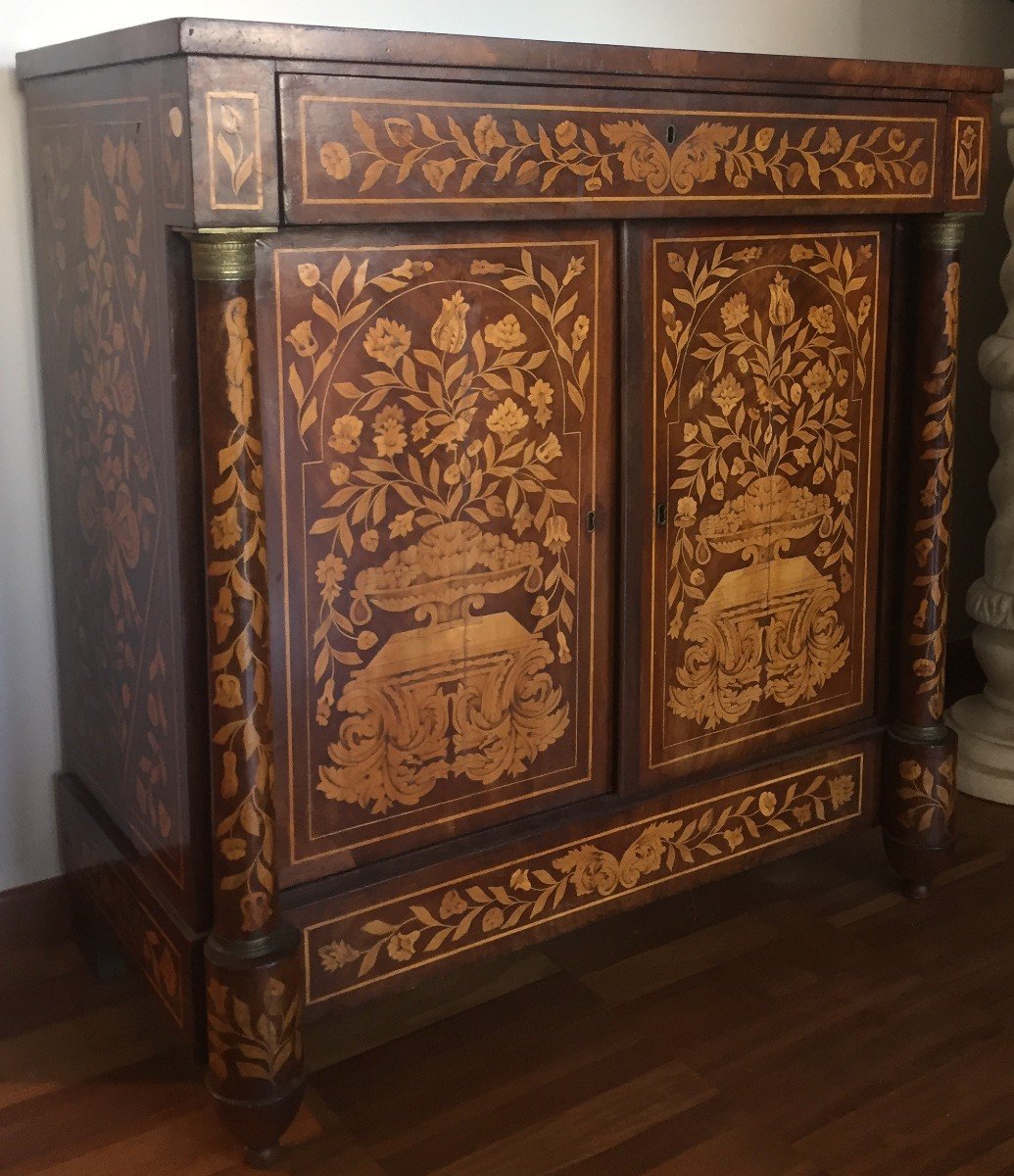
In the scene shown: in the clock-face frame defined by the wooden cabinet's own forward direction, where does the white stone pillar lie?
The white stone pillar is roughly at 9 o'clock from the wooden cabinet.

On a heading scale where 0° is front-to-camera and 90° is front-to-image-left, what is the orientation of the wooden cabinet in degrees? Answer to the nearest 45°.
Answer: approximately 315°
